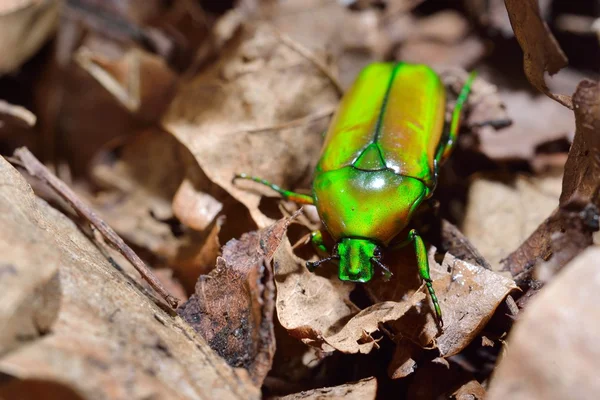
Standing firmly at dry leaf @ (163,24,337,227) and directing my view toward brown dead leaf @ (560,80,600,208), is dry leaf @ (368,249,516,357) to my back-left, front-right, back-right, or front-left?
front-right

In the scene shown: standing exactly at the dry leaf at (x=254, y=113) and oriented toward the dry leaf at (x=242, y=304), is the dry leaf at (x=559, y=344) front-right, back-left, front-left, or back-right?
front-left

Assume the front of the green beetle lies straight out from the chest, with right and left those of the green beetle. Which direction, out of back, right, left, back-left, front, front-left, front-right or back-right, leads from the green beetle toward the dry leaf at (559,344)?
front

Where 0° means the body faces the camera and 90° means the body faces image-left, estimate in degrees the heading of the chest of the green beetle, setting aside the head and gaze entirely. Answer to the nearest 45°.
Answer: approximately 0°

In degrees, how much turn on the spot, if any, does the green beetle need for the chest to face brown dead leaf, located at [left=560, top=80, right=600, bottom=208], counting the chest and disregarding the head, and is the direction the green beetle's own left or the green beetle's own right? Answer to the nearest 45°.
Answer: approximately 45° to the green beetle's own left

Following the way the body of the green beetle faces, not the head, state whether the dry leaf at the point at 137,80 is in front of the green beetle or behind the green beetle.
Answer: behind

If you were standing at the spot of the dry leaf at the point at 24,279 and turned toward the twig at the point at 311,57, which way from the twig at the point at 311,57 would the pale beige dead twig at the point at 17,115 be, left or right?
left

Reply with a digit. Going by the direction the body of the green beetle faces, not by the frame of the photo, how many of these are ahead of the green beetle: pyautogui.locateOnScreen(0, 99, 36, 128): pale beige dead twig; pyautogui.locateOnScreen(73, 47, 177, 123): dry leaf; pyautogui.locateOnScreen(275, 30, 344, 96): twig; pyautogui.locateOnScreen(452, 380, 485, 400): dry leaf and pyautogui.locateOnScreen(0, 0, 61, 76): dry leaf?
1

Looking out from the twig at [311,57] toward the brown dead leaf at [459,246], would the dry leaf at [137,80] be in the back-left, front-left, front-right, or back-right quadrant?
back-right

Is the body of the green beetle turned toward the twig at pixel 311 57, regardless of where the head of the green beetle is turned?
no

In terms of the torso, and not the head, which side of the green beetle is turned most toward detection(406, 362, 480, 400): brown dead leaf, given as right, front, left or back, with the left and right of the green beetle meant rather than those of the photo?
front

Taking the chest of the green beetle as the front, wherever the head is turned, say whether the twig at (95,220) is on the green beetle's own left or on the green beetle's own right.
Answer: on the green beetle's own right

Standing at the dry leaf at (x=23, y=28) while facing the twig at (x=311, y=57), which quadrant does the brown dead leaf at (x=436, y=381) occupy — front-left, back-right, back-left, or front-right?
front-right
